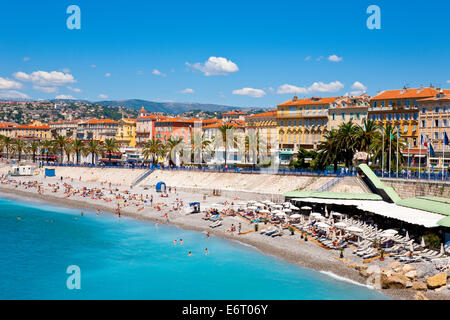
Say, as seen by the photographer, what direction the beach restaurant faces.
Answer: facing the viewer and to the left of the viewer
